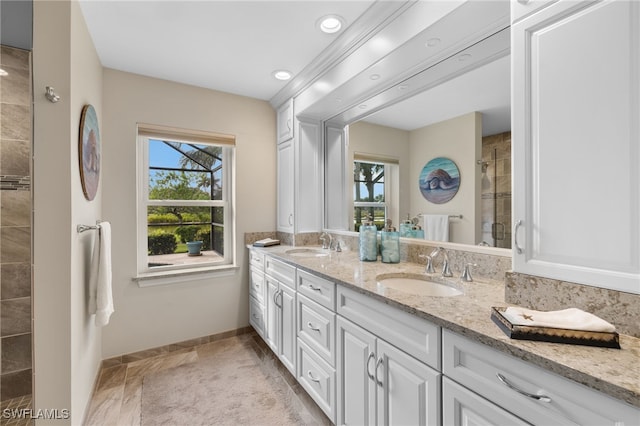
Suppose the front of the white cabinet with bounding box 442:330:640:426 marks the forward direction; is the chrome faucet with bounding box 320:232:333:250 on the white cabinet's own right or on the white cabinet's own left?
on the white cabinet's own right

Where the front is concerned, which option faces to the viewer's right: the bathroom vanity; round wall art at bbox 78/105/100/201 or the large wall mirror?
the round wall art

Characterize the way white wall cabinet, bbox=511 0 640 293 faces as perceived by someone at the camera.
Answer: facing the viewer and to the left of the viewer

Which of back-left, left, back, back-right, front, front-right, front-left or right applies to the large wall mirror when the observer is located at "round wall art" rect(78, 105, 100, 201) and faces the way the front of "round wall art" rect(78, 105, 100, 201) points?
front-right

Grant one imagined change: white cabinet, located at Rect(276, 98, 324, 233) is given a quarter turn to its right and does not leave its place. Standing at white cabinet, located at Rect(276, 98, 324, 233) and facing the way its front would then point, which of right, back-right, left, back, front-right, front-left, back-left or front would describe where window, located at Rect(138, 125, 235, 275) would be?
front-left

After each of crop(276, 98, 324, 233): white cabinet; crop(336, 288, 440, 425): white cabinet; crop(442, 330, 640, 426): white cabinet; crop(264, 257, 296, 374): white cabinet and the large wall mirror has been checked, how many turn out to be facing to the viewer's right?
0

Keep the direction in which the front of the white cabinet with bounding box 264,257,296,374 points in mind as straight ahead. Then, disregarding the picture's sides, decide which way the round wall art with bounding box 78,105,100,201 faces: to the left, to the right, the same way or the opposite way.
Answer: the opposite way

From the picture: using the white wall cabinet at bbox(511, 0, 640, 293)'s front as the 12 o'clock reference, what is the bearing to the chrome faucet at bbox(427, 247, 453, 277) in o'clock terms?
The chrome faucet is roughly at 3 o'clock from the white wall cabinet.

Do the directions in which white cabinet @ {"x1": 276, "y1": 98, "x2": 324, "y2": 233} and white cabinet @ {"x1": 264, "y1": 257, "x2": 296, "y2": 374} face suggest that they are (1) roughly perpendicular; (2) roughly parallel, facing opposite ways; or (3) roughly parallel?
roughly parallel

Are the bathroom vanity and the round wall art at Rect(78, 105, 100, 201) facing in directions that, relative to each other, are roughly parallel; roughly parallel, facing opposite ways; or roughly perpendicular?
roughly parallel, facing opposite ways

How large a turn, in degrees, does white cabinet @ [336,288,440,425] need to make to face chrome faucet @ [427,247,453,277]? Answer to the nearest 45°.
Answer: approximately 180°

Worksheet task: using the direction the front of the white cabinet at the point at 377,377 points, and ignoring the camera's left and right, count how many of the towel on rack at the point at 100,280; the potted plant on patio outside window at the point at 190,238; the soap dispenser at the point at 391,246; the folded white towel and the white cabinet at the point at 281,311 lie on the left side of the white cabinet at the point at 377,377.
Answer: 1

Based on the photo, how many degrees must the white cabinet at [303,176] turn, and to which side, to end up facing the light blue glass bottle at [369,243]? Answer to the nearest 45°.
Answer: approximately 90° to its left

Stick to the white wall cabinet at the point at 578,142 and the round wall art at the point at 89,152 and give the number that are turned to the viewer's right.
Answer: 1

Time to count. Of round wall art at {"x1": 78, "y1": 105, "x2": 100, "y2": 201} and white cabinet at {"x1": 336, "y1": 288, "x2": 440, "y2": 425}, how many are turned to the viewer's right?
1
